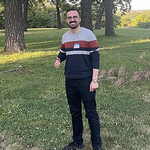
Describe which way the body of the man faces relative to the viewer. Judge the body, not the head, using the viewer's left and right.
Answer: facing the viewer and to the left of the viewer
